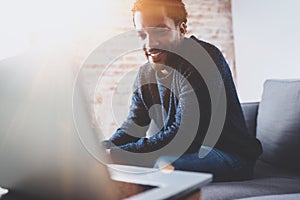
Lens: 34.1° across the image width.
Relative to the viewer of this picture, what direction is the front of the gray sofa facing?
facing the viewer and to the left of the viewer
